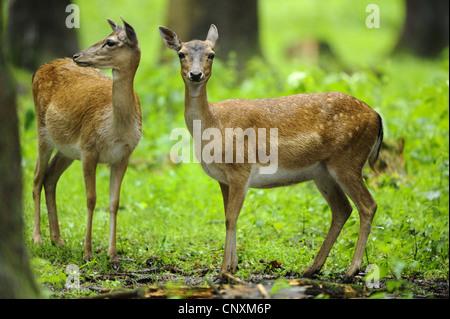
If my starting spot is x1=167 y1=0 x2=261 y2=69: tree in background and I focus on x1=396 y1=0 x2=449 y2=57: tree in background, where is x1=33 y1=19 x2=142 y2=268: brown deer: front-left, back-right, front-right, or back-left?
back-right

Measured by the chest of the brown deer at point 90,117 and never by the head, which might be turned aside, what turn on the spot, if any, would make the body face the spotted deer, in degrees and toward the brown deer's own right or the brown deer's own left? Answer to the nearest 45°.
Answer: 0° — it already faces it

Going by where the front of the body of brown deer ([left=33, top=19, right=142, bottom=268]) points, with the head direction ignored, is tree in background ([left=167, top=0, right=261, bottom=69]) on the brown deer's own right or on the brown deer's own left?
on the brown deer's own left

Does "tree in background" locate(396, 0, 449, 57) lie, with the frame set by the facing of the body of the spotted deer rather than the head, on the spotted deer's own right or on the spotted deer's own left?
on the spotted deer's own right

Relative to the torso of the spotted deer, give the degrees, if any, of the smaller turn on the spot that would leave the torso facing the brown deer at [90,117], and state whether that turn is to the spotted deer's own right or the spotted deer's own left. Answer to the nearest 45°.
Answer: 0° — it already faces it

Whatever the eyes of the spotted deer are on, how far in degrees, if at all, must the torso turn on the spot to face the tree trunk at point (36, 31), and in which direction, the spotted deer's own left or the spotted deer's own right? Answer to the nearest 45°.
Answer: approximately 45° to the spotted deer's own right

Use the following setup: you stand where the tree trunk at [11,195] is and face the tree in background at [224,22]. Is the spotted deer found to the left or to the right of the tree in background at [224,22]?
right

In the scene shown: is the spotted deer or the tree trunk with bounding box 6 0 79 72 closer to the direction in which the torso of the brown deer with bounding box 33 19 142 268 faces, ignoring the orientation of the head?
the spotted deer

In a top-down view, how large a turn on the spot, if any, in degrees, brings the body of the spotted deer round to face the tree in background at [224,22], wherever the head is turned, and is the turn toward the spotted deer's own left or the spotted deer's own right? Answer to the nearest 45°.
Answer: approximately 90° to the spotted deer's own right

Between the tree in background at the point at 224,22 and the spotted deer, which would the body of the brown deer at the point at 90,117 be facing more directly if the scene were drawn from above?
the spotted deer

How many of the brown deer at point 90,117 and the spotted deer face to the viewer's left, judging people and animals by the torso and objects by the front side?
1

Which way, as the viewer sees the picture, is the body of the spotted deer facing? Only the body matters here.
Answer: to the viewer's left
